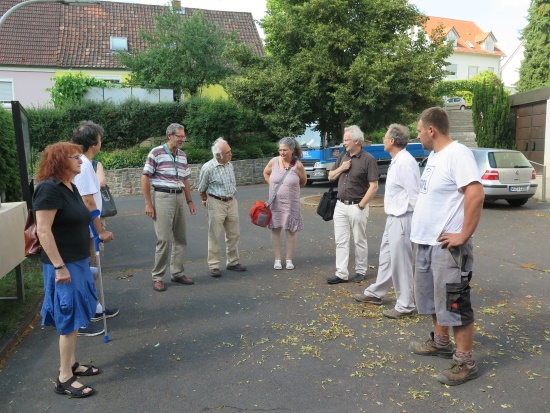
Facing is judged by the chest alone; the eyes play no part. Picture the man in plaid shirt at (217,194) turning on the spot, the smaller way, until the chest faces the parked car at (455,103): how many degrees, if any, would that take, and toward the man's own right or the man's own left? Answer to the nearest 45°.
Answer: approximately 90° to the man's own left

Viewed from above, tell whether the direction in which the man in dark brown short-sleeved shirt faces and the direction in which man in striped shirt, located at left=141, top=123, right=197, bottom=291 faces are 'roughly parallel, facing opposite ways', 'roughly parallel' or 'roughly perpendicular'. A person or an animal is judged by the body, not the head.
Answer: roughly perpendicular

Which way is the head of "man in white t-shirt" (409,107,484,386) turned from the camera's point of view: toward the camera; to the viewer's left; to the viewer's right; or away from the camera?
to the viewer's left

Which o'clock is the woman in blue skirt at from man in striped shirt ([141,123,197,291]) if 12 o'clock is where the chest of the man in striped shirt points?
The woman in blue skirt is roughly at 2 o'clock from the man in striped shirt.

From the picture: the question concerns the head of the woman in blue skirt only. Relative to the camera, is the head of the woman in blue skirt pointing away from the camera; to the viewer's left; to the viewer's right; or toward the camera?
to the viewer's right

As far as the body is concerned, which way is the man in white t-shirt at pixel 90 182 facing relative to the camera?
to the viewer's right

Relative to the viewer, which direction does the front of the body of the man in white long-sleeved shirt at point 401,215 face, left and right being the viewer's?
facing to the left of the viewer

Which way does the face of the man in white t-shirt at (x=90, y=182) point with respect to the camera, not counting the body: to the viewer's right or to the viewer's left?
to the viewer's right

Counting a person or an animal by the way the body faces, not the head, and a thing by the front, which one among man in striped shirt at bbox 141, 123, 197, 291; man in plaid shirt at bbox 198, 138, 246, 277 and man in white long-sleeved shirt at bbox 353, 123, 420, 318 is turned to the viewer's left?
the man in white long-sleeved shirt

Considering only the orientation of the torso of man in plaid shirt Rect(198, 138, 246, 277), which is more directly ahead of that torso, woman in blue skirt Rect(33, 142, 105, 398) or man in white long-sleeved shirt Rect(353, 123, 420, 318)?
the man in white long-sleeved shirt

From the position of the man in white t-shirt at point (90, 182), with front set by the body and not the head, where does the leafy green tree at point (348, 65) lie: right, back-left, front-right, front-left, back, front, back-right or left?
front-left

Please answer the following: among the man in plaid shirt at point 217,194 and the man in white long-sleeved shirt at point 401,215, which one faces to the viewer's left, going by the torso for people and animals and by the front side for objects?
the man in white long-sleeved shirt

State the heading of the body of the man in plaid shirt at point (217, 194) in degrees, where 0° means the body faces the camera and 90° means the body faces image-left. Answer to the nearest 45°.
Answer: approximately 315°

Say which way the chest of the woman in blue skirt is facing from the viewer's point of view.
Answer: to the viewer's right

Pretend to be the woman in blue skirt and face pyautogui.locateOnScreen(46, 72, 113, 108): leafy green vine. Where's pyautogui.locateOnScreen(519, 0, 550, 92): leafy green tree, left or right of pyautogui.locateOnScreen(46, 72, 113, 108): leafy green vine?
right
